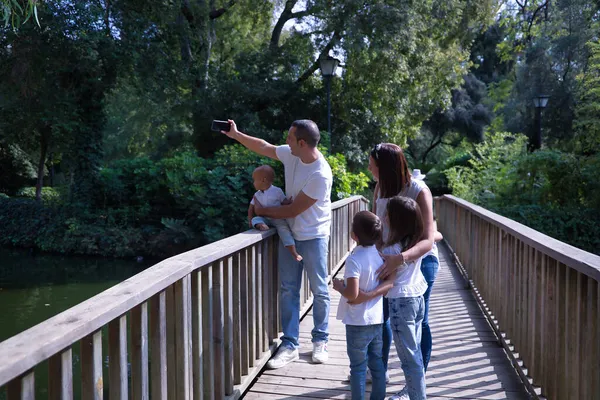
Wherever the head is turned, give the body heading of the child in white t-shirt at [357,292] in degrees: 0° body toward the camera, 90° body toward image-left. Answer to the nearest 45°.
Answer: approximately 135°

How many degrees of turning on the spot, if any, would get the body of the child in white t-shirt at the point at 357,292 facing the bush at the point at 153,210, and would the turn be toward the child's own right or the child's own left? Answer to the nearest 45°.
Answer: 0° — they already face it

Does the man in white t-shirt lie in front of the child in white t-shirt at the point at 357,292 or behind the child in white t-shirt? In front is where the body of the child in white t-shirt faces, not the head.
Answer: in front

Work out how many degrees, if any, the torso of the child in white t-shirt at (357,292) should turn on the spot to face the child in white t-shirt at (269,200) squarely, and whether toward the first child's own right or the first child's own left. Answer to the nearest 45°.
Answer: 0° — they already face them

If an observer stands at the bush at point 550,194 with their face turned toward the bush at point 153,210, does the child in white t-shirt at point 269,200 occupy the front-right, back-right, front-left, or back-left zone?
front-left

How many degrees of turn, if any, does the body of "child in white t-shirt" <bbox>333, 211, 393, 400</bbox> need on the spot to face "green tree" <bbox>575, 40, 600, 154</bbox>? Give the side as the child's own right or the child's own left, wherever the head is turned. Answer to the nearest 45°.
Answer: approximately 90° to the child's own right

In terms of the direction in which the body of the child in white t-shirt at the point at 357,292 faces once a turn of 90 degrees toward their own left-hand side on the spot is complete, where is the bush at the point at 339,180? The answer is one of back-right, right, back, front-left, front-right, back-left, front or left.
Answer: back-right

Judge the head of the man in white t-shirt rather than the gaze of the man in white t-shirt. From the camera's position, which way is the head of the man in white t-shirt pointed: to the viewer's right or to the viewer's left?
to the viewer's left

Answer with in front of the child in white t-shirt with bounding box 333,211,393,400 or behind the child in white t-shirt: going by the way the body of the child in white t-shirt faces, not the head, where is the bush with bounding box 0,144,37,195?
in front
